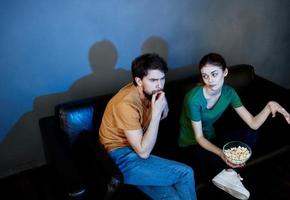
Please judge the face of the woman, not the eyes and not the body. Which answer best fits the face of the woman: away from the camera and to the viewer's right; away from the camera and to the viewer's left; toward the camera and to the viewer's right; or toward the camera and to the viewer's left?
toward the camera and to the viewer's left
